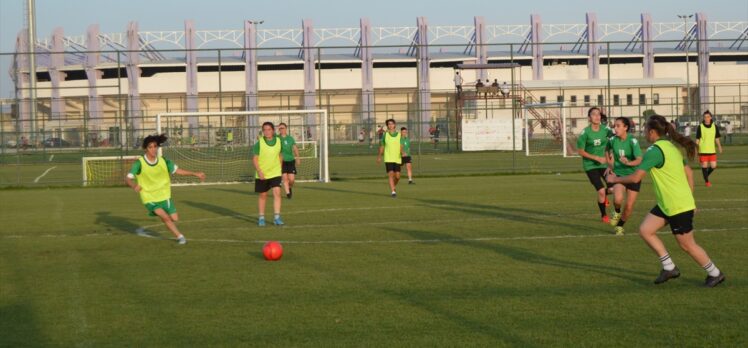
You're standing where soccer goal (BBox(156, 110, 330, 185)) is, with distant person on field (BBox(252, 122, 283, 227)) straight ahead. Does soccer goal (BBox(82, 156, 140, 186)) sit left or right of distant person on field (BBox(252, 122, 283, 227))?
right

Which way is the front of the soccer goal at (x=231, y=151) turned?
toward the camera

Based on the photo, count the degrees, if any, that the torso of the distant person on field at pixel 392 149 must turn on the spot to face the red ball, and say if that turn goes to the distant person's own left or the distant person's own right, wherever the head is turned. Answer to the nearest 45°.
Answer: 0° — they already face it

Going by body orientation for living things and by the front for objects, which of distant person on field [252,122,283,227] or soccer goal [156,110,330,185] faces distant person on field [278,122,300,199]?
the soccer goal

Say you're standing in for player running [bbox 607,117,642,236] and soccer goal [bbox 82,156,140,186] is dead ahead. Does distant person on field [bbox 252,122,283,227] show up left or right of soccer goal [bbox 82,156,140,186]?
left

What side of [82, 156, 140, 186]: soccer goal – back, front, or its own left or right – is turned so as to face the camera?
front

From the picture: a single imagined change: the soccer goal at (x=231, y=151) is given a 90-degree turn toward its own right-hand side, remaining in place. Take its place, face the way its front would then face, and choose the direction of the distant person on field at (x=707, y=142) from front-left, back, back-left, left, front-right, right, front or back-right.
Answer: back-left

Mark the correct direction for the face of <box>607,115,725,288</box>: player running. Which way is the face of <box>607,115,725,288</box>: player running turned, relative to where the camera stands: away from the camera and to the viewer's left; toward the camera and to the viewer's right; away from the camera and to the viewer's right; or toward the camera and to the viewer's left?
away from the camera and to the viewer's left

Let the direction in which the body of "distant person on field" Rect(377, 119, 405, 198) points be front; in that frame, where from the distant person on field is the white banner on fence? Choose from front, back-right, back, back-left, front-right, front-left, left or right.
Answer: back

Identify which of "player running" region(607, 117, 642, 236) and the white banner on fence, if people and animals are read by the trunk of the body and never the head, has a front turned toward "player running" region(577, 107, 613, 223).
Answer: the white banner on fence

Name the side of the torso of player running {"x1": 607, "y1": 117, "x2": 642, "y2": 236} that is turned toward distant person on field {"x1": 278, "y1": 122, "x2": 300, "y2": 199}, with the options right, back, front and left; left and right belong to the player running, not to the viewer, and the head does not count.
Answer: right

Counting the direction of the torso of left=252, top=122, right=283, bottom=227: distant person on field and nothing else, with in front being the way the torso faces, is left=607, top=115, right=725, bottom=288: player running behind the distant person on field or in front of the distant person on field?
in front

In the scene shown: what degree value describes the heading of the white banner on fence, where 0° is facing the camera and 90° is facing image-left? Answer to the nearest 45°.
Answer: approximately 0°

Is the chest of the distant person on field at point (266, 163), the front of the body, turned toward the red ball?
yes

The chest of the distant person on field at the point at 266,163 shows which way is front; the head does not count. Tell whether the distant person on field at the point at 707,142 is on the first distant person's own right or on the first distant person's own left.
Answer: on the first distant person's own left

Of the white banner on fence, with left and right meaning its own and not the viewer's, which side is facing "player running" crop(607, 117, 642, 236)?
front

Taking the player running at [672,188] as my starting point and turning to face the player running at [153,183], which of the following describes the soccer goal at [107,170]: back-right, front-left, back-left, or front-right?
front-right

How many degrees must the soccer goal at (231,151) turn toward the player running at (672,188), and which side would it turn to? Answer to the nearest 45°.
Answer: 0° — it already faces them

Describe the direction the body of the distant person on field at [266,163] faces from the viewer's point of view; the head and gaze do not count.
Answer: toward the camera

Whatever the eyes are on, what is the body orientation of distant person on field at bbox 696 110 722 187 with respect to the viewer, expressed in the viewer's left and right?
facing the viewer
